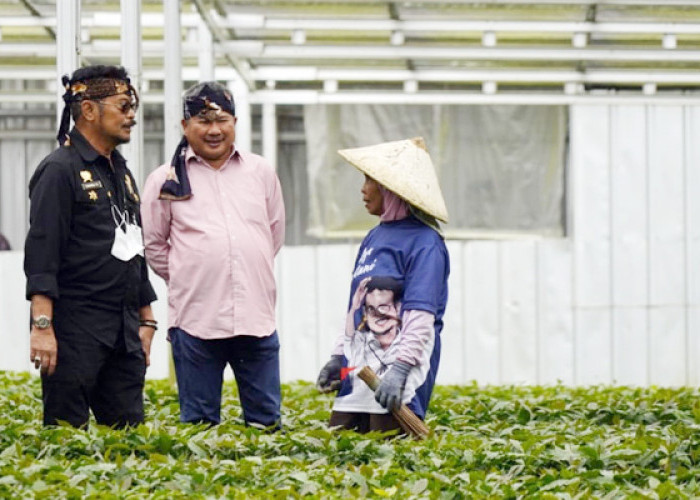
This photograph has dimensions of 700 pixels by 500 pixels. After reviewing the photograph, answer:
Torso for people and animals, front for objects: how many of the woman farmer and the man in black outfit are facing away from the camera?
0

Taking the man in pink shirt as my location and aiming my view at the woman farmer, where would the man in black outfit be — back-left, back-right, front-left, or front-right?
back-right

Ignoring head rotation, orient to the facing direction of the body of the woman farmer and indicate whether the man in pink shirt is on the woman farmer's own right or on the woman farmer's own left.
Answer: on the woman farmer's own right

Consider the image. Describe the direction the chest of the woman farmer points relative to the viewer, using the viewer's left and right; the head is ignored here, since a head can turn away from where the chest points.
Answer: facing the viewer and to the left of the viewer

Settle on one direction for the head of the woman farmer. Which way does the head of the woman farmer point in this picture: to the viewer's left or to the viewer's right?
to the viewer's left

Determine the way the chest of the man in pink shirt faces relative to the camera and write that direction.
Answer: toward the camera

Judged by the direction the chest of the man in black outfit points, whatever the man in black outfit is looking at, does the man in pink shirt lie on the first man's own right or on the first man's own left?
on the first man's own left

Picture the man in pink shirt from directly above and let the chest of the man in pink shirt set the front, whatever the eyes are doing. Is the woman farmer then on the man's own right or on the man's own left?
on the man's own left

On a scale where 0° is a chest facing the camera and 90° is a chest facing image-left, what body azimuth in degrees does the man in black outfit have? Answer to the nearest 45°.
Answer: approximately 315°

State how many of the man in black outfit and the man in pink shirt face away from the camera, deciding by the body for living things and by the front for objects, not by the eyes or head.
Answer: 0

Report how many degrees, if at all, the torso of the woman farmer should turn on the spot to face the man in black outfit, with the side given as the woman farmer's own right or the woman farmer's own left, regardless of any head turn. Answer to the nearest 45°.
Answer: approximately 45° to the woman farmer's own right

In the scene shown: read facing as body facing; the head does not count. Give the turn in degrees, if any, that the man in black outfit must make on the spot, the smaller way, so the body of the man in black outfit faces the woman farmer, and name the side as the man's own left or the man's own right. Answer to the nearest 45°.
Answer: approximately 45° to the man's own left
